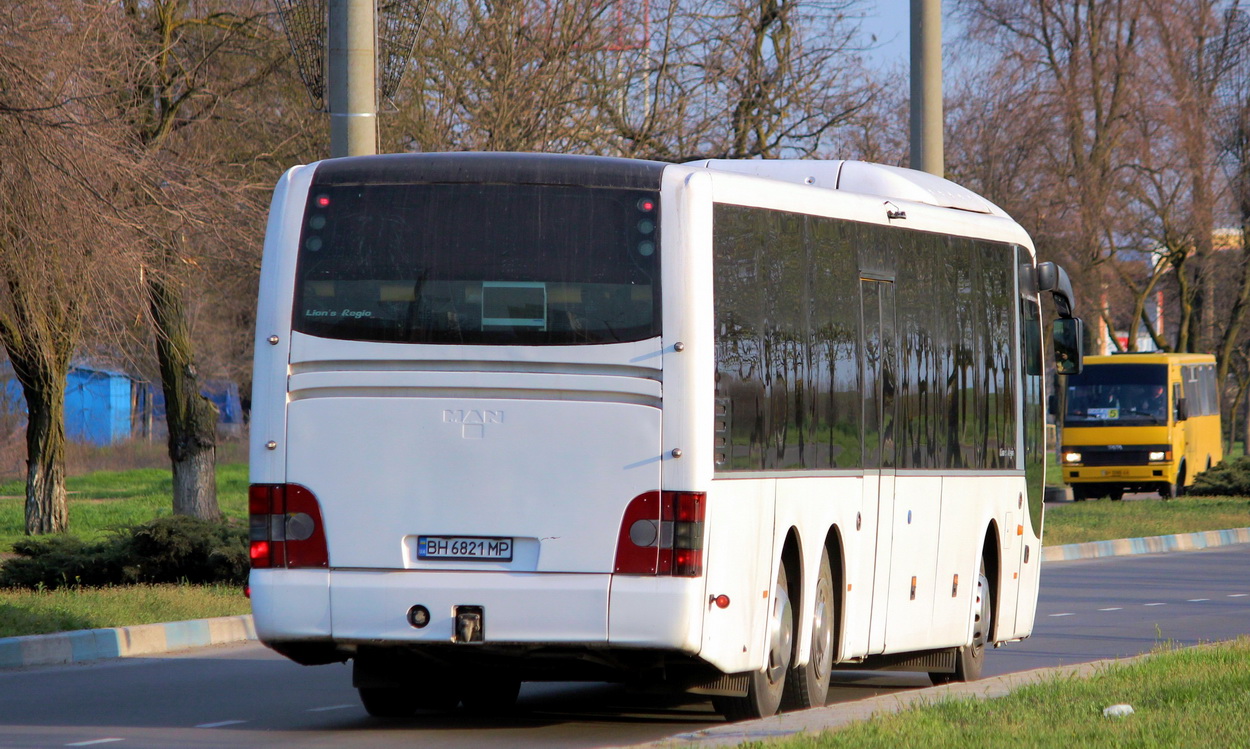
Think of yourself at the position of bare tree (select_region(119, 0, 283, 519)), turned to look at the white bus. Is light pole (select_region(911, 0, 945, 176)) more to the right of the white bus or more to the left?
left

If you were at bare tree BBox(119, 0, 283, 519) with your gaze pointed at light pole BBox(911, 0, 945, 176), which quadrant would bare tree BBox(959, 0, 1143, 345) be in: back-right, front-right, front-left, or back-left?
front-left

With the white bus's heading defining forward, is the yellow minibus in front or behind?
in front

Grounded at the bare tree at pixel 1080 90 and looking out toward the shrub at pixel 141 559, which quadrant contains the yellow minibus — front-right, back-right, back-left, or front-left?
front-left

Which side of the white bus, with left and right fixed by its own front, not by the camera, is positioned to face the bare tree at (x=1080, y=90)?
front

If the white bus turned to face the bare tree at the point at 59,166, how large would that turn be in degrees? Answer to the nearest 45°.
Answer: approximately 45° to its left

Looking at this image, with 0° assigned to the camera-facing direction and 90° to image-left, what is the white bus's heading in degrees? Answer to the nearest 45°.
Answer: approximately 180°

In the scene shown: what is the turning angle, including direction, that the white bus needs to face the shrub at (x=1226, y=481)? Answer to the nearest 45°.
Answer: approximately 45° to its right
